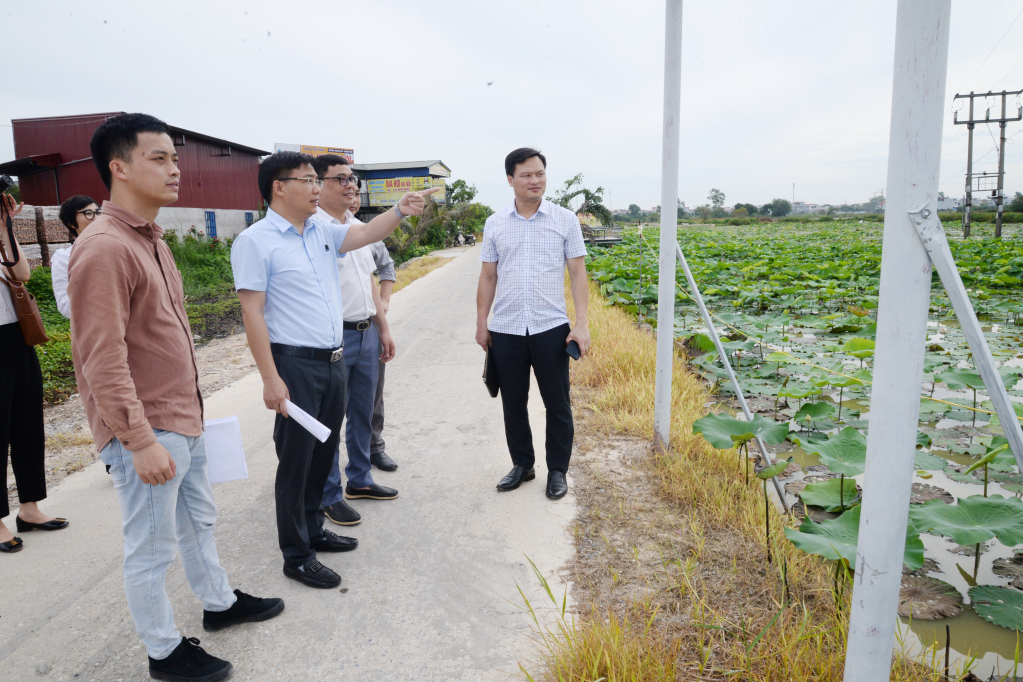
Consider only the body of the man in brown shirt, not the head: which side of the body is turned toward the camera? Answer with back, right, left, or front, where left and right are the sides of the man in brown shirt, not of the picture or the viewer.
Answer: right

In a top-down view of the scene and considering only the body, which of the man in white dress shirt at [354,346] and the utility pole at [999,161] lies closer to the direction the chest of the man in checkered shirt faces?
the man in white dress shirt

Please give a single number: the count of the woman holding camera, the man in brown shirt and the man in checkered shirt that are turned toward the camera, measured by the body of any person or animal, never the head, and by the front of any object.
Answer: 1

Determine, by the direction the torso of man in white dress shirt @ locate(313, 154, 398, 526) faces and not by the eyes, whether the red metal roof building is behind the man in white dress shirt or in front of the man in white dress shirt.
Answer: behind

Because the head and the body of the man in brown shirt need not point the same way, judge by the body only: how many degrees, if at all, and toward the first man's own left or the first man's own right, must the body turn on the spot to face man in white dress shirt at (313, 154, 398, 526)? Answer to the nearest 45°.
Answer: approximately 45° to the first man's own left

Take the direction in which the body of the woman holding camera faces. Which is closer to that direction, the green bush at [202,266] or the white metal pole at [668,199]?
the white metal pole

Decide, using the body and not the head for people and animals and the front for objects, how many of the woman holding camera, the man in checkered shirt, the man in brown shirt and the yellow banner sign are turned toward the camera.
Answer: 2

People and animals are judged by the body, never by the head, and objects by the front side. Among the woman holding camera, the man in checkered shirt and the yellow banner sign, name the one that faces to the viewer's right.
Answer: the woman holding camera

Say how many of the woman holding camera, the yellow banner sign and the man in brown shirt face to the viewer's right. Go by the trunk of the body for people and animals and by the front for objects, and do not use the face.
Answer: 2

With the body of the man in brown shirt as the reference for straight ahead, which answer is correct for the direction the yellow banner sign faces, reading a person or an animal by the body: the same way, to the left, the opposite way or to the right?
to the right

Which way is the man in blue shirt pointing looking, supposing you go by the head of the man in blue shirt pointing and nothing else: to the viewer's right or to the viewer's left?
to the viewer's right

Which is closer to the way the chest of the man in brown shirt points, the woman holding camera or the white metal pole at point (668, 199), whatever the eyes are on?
the white metal pole

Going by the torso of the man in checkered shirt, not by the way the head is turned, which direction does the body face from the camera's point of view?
toward the camera

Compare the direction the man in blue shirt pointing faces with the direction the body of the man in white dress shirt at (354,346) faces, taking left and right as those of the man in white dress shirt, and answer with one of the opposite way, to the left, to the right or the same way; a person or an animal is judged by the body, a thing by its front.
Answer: the same way

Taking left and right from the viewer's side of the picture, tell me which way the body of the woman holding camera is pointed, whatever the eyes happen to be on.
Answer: facing to the right of the viewer

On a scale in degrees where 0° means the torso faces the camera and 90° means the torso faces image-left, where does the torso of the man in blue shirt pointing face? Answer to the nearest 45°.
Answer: approximately 315°

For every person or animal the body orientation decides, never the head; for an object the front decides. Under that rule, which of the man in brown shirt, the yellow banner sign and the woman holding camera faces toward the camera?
the yellow banner sign

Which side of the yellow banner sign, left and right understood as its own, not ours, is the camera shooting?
front
